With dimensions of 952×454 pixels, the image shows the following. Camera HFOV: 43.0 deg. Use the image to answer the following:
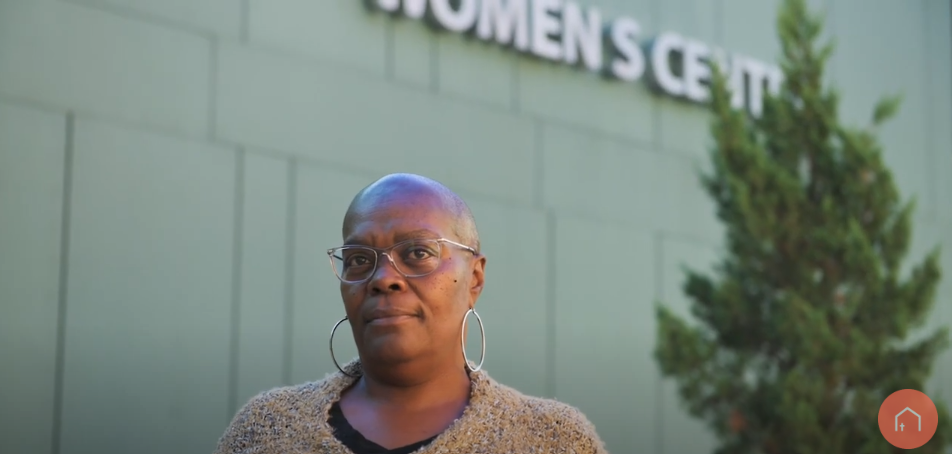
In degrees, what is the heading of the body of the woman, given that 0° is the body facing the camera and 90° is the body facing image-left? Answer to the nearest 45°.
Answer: approximately 0°

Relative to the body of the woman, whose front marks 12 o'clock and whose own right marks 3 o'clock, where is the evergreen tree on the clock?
The evergreen tree is roughly at 7 o'clock from the woman.
